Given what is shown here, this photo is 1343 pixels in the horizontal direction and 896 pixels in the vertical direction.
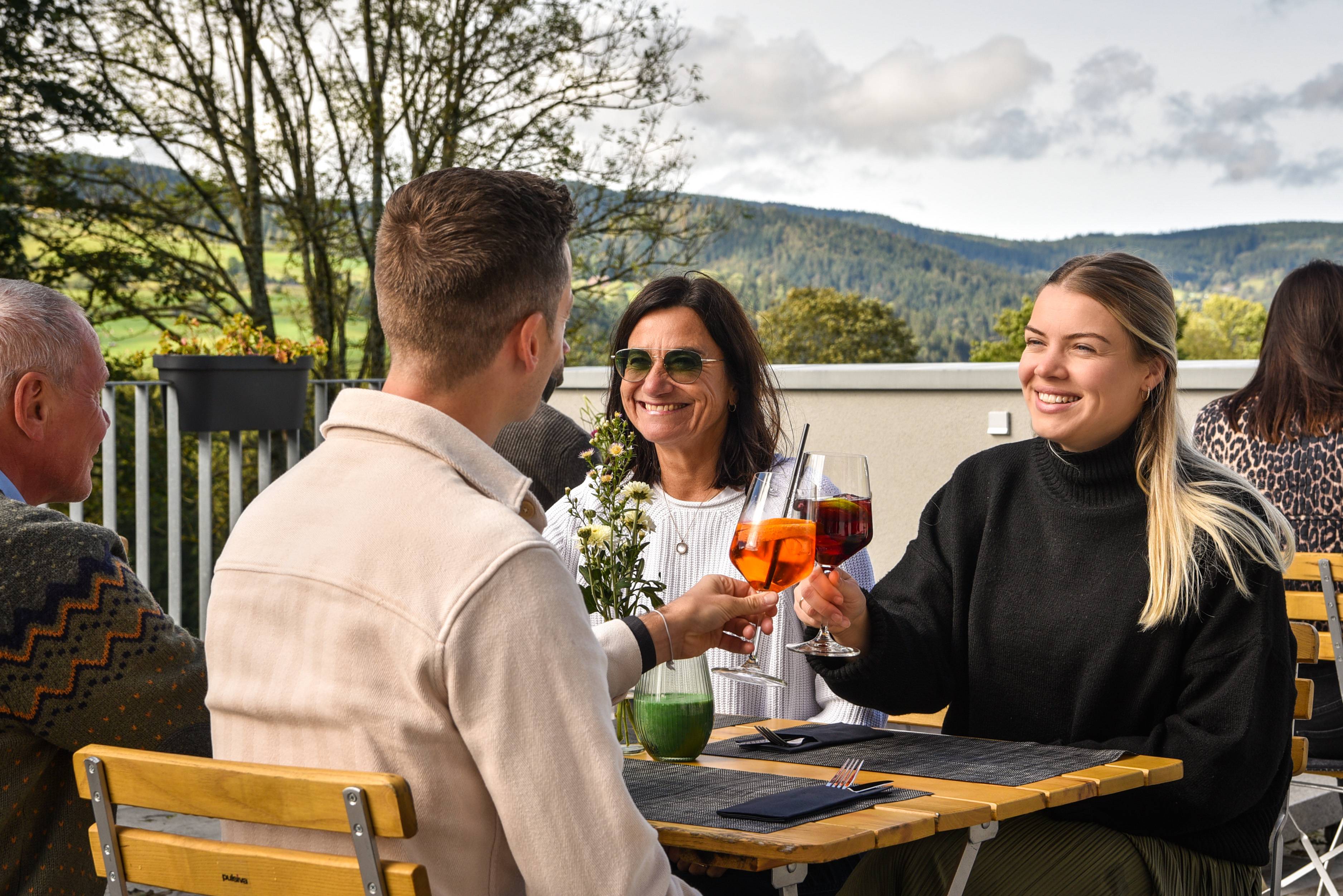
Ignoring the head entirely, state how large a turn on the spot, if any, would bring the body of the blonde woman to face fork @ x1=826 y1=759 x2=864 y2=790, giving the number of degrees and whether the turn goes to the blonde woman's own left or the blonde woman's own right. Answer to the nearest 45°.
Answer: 0° — they already face it

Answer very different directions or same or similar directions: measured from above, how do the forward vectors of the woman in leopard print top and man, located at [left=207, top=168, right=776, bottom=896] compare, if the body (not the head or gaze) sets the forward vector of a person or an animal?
same or similar directions

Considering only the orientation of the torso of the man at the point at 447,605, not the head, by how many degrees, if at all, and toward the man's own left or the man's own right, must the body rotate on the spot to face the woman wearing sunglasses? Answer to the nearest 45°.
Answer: approximately 45° to the man's own left

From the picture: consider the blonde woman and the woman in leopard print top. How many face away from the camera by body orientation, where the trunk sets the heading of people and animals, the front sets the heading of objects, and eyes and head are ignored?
1

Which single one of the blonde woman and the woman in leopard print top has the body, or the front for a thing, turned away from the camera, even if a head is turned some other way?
the woman in leopard print top

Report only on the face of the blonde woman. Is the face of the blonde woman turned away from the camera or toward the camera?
toward the camera

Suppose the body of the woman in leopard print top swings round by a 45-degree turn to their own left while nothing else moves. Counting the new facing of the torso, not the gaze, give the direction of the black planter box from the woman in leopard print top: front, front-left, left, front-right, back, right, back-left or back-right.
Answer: front-left

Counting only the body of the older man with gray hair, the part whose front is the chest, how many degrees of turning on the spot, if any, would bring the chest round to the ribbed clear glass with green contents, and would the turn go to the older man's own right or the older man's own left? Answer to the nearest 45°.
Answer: approximately 45° to the older man's own right

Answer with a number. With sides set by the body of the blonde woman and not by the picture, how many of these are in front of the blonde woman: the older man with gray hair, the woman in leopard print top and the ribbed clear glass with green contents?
2

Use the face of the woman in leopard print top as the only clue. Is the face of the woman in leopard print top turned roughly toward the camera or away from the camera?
away from the camera

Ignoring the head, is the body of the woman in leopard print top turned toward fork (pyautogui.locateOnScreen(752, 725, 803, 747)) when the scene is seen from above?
no

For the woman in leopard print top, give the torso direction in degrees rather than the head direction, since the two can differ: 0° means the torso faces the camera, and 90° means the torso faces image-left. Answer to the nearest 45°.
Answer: approximately 180°

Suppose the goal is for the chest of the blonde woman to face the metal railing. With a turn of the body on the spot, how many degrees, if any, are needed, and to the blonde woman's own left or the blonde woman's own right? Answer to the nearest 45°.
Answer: approximately 90° to the blonde woman's own right

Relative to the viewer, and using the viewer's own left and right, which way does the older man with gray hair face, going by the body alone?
facing away from the viewer and to the right of the viewer
